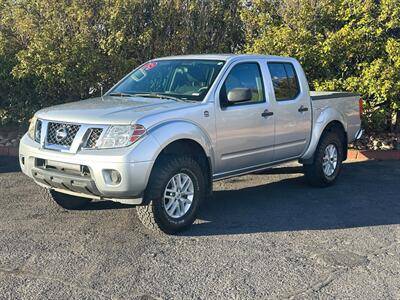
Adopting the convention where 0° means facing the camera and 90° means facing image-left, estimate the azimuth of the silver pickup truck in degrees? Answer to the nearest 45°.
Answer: approximately 45°
